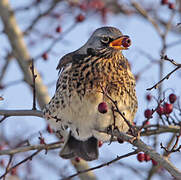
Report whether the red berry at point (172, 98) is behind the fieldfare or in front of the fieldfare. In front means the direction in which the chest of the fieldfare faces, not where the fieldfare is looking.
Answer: in front

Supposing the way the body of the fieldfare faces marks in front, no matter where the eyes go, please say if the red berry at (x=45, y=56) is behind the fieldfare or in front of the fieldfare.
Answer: behind

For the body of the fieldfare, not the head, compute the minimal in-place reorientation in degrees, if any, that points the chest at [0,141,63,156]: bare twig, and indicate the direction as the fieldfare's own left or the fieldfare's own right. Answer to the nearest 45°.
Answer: approximately 135° to the fieldfare's own right

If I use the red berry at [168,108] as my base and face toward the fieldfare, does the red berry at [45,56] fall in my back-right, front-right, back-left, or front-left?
front-right

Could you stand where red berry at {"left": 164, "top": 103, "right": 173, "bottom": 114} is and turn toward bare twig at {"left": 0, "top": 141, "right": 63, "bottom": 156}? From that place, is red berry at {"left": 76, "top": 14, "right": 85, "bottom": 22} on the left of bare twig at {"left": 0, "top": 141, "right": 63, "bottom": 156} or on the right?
right

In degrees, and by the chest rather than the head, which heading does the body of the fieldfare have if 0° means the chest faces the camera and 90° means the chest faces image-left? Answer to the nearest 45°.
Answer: approximately 315°
